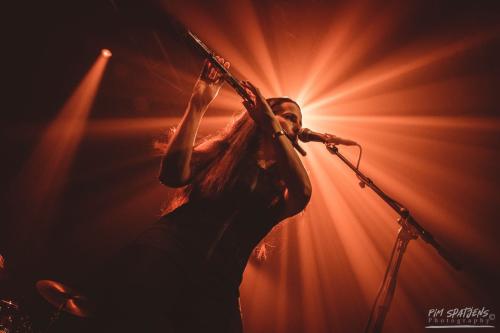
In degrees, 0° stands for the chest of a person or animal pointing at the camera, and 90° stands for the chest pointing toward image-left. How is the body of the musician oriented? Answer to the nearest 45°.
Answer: approximately 315°

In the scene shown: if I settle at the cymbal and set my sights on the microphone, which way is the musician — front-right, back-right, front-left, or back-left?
front-right

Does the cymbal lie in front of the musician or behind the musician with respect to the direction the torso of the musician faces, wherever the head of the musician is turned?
behind

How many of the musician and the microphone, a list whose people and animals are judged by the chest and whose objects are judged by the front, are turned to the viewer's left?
1

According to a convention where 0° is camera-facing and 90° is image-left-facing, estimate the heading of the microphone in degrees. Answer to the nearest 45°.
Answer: approximately 90°
